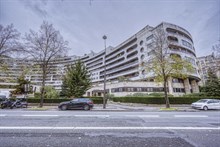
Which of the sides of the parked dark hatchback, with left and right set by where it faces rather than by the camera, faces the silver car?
back

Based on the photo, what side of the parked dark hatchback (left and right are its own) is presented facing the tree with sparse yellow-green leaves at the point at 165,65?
back

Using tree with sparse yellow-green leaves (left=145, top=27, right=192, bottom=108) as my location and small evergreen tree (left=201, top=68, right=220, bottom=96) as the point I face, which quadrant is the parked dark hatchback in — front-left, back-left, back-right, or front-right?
back-left

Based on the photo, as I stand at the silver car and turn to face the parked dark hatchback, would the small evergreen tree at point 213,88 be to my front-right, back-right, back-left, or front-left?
back-right

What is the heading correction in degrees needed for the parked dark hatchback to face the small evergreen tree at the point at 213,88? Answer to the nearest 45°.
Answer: approximately 180°

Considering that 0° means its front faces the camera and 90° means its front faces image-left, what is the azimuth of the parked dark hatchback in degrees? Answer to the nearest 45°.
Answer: approximately 90°

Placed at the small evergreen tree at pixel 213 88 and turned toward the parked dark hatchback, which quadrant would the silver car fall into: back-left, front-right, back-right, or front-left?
front-left
